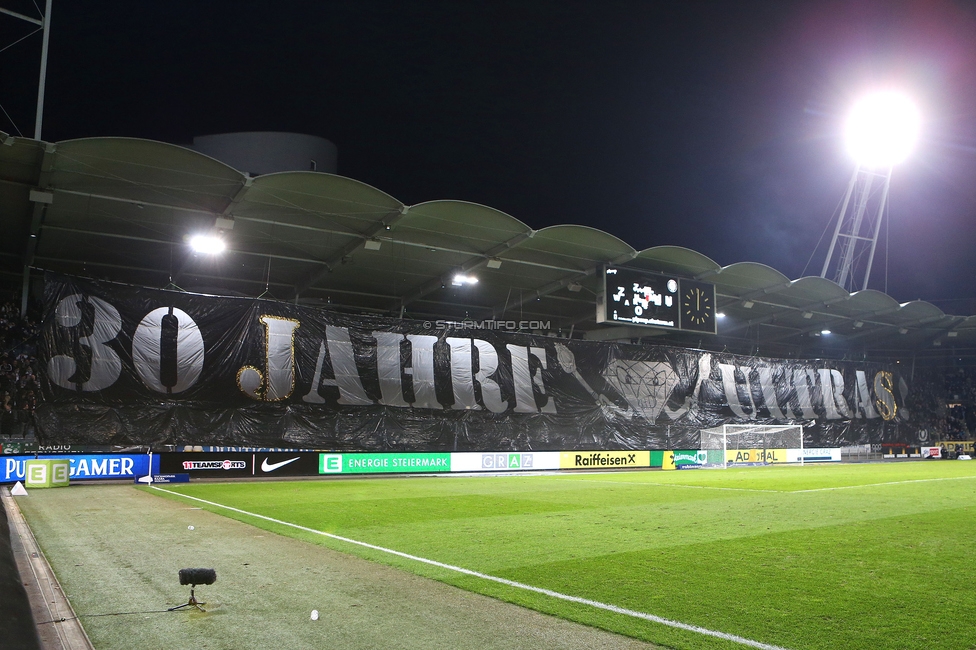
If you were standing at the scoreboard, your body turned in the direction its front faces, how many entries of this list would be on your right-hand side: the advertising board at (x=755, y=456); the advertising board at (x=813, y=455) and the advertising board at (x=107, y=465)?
1

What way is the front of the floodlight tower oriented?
toward the camera

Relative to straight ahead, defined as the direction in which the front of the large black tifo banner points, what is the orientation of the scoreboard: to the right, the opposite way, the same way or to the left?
the same way

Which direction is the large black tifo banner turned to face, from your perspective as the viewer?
facing the viewer and to the right of the viewer

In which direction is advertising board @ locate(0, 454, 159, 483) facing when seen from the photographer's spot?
facing the viewer

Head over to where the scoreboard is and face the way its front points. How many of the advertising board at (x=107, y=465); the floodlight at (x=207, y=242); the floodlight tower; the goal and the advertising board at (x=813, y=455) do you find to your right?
2

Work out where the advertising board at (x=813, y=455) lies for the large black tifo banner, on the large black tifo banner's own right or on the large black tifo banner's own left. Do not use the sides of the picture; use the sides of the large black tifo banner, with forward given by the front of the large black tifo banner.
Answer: on the large black tifo banner's own left

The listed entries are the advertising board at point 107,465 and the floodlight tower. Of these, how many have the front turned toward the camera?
2

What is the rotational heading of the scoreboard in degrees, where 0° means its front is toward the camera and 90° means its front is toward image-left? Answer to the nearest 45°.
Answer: approximately 315°

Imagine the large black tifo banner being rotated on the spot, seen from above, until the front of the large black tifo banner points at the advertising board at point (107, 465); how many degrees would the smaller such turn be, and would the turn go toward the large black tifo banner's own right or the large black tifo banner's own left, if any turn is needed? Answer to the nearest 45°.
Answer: approximately 90° to the large black tifo banner's own right
